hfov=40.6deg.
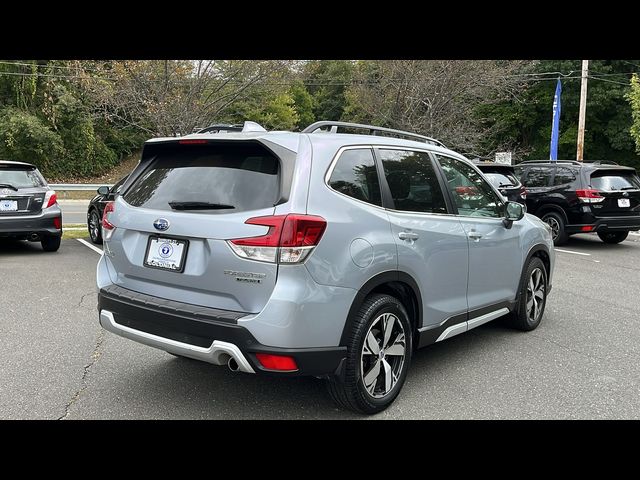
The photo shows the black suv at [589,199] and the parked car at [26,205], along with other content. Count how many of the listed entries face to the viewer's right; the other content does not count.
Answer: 0

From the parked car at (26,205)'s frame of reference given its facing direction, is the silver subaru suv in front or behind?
behind

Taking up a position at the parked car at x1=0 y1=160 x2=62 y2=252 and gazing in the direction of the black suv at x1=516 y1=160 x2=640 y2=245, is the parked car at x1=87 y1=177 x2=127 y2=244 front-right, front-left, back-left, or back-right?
front-left

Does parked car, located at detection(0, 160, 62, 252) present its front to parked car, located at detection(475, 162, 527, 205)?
no

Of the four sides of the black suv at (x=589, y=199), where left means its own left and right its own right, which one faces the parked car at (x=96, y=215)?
left

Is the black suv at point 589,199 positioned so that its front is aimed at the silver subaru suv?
no

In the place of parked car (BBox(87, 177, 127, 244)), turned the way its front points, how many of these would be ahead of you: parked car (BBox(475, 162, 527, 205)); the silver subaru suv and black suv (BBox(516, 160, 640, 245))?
0

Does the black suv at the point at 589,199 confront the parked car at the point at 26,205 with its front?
no

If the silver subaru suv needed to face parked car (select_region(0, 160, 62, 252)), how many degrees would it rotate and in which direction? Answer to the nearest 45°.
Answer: approximately 90° to its left

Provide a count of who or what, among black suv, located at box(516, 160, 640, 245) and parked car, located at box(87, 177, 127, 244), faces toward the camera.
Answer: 0

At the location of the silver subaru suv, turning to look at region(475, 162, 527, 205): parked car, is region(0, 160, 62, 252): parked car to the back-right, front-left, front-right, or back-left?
front-left

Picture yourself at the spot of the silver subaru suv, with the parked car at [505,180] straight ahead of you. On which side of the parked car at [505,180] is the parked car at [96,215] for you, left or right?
left

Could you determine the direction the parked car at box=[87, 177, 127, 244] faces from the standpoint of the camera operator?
facing away from the viewer and to the left of the viewer

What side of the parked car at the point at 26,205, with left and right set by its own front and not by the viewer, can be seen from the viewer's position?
back

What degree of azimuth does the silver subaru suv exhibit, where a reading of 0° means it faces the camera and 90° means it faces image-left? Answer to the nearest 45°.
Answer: approximately 225°

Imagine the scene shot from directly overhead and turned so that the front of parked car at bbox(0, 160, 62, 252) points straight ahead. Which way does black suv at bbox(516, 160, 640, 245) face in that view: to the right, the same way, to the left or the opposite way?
the same way

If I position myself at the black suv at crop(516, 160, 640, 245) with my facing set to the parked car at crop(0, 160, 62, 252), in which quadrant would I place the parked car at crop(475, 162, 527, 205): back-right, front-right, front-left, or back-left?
front-right

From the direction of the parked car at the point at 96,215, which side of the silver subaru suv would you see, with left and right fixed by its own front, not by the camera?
left
